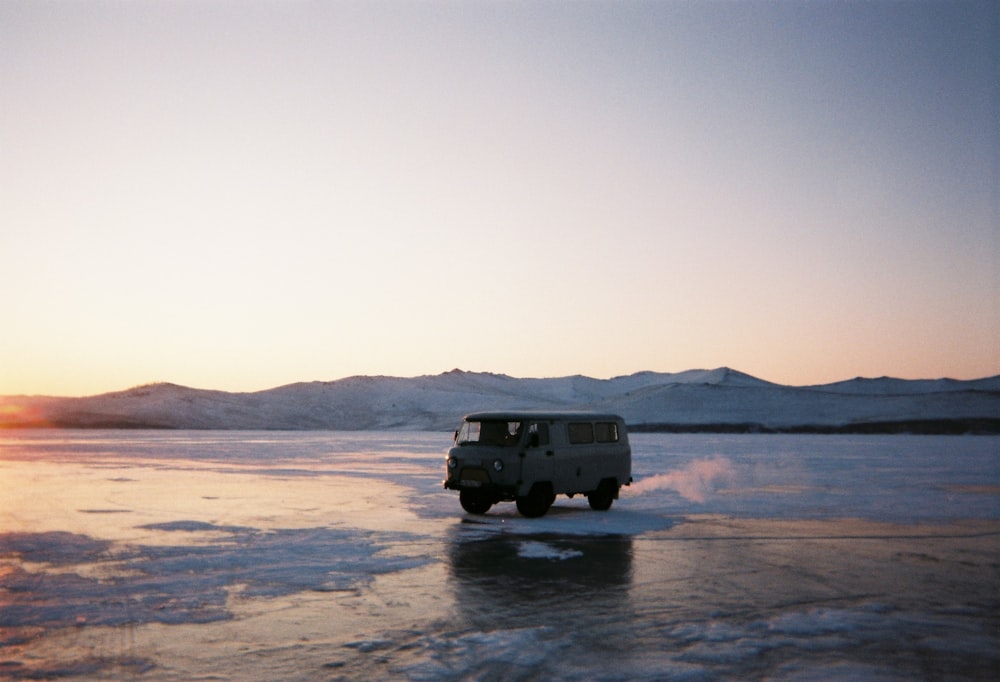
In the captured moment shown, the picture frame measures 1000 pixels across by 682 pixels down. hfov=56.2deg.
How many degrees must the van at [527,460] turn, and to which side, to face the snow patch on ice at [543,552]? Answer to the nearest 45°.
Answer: approximately 45° to its left

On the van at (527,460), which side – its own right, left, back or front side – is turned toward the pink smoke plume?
back

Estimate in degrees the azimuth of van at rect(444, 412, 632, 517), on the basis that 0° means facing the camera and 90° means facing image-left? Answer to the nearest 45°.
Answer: approximately 45°

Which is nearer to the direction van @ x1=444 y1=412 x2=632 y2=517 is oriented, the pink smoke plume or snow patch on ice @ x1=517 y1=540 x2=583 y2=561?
the snow patch on ice
